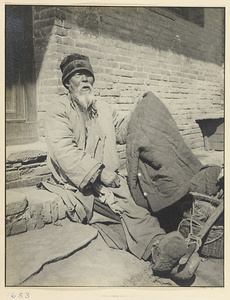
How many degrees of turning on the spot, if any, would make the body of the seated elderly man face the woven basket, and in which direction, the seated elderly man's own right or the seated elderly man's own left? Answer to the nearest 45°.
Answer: approximately 45° to the seated elderly man's own left

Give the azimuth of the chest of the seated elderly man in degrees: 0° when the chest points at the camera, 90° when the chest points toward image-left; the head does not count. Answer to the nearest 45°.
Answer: approximately 315°
